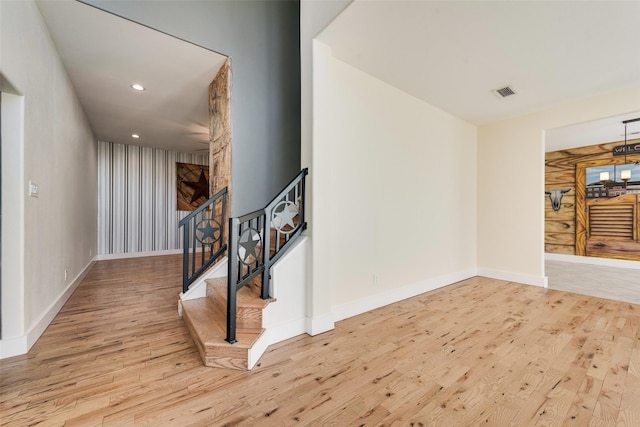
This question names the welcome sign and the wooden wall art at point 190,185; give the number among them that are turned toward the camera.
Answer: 2

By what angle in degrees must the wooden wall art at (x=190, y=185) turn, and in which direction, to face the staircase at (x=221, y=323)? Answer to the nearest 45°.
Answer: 0° — it already faces it

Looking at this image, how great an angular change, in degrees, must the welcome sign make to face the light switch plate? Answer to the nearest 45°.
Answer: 0° — it already faces it

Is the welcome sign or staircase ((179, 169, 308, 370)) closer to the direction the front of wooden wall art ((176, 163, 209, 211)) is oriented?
the staircase

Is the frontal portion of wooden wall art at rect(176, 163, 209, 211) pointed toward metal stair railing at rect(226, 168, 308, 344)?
yes

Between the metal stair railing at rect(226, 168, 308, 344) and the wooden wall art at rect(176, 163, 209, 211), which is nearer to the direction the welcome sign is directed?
the metal stair railing

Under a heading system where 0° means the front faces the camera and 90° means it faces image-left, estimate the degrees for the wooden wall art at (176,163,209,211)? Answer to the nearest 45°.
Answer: approximately 0°

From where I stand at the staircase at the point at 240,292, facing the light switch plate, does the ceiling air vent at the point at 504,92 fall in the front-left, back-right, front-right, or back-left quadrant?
back-right

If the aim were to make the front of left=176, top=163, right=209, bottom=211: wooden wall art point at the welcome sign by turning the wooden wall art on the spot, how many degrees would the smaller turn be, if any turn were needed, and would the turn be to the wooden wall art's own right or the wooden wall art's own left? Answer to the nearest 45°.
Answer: approximately 45° to the wooden wall art's own left

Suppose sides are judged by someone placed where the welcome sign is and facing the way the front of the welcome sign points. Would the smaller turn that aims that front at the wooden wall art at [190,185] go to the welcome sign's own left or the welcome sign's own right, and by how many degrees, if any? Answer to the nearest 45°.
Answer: approximately 45° to the welcome sign's own right

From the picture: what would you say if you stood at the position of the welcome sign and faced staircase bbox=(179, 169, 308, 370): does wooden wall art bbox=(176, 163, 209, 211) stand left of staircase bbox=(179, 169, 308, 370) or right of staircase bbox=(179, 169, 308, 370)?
right
